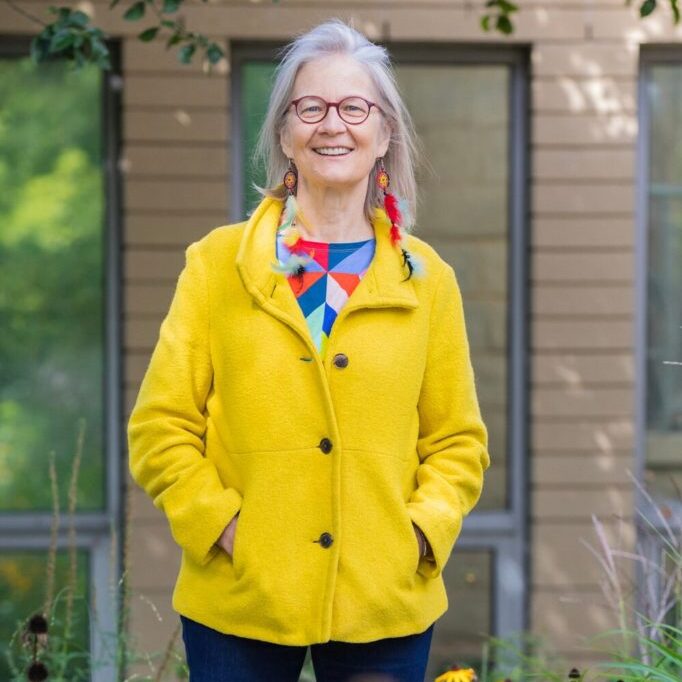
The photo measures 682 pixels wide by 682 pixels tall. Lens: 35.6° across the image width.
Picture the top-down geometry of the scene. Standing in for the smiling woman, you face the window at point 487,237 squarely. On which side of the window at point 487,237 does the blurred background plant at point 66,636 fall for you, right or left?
left

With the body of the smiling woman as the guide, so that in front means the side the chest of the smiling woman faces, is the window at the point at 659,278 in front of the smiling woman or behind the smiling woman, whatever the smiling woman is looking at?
behind

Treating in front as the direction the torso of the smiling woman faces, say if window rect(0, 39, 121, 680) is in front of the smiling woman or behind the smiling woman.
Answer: behind

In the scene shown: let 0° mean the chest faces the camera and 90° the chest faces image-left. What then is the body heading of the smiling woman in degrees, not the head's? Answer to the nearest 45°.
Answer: approximately 0°

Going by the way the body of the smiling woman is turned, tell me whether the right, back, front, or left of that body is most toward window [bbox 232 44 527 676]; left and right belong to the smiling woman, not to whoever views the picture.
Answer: back
